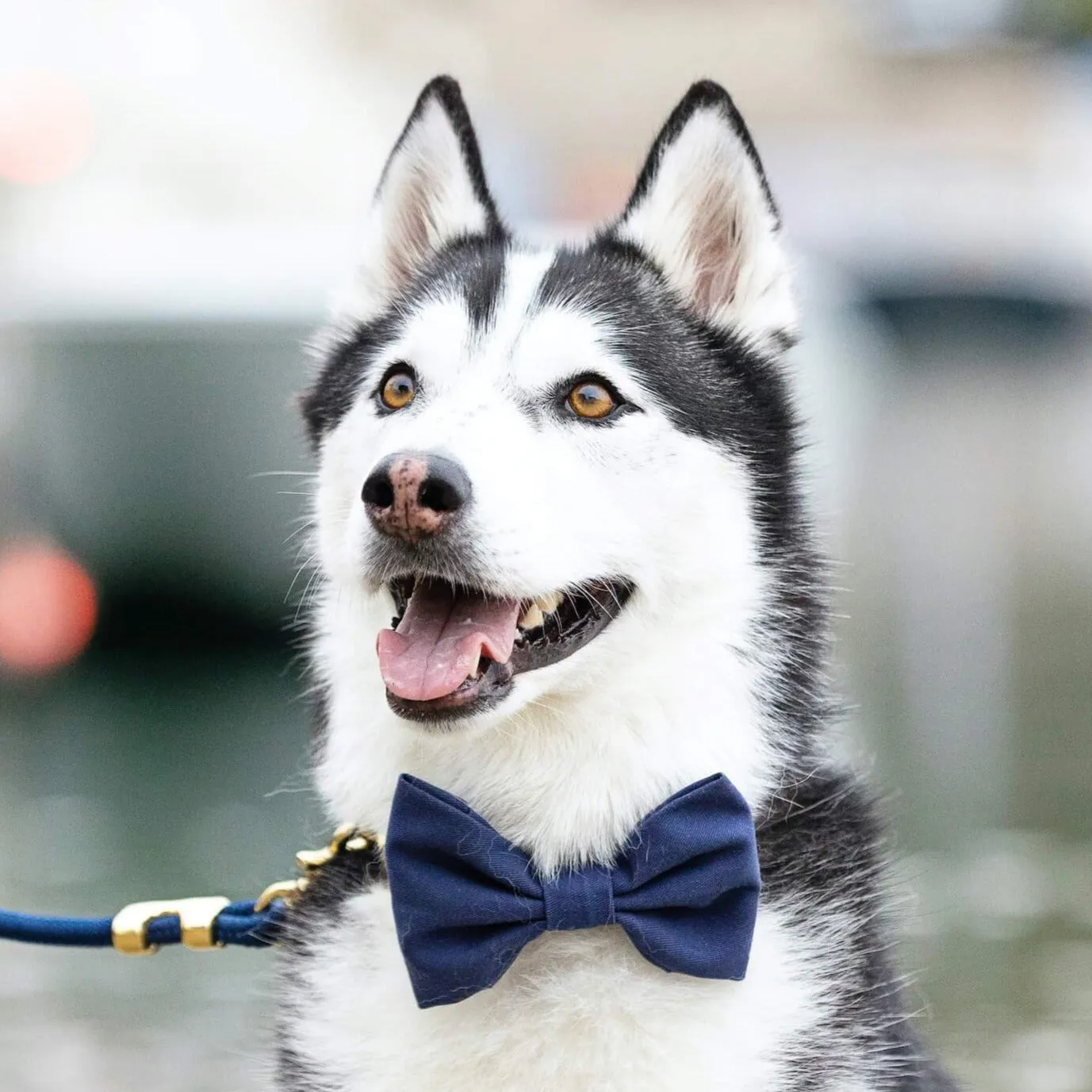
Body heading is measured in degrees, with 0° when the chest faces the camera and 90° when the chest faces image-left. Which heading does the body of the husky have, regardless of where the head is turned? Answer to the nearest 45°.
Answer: approximately 45°
